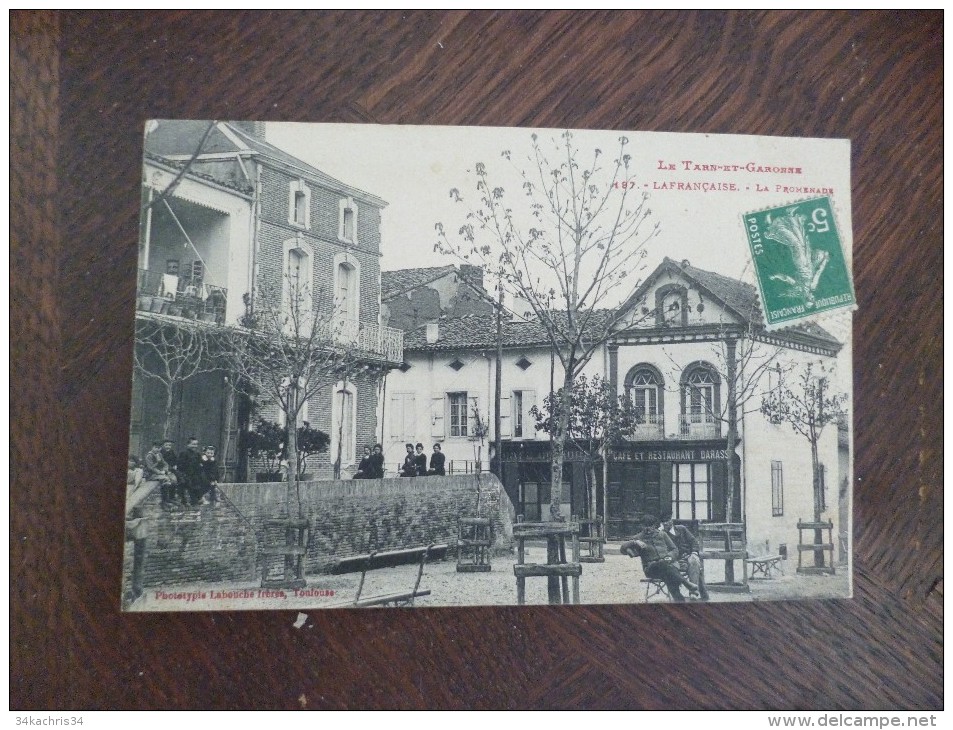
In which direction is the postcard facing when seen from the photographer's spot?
facing the viewer
